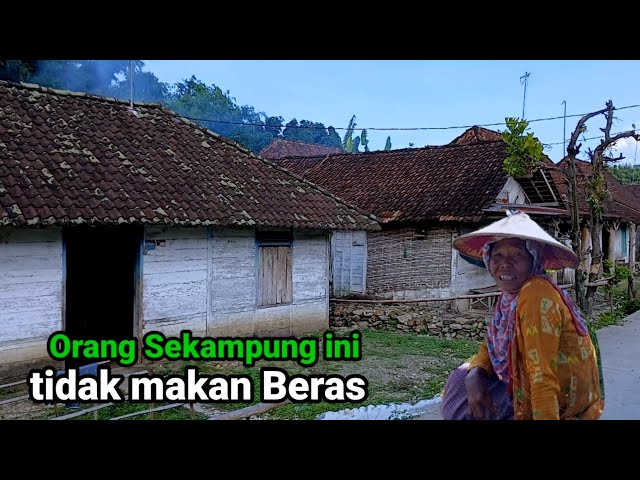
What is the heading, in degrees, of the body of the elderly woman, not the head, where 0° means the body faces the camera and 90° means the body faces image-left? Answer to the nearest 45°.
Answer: approximately 45°

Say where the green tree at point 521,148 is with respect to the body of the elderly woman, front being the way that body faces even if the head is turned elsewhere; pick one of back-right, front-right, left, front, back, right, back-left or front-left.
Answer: back-right

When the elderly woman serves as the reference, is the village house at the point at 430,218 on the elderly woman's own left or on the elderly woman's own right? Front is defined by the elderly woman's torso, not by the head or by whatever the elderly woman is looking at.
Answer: on the elderly woman's own right

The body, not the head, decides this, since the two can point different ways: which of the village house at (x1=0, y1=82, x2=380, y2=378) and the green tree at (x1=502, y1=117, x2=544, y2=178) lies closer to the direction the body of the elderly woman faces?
the village house

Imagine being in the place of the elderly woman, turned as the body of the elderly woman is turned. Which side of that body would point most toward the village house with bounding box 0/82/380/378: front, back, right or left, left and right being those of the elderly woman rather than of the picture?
right

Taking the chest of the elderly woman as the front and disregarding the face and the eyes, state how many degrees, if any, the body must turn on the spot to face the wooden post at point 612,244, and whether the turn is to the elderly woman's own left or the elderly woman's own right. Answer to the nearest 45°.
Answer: approximately 135° to the elderly woman's own right

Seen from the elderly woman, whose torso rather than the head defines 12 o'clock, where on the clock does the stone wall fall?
The stone wall is roughly at 4 o'clock from the elderly woman.

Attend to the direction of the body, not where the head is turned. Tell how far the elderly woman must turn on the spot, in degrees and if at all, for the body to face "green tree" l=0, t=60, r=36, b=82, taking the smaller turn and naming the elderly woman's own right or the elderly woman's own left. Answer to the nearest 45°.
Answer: approximately 90° to the elderly woman's own right
